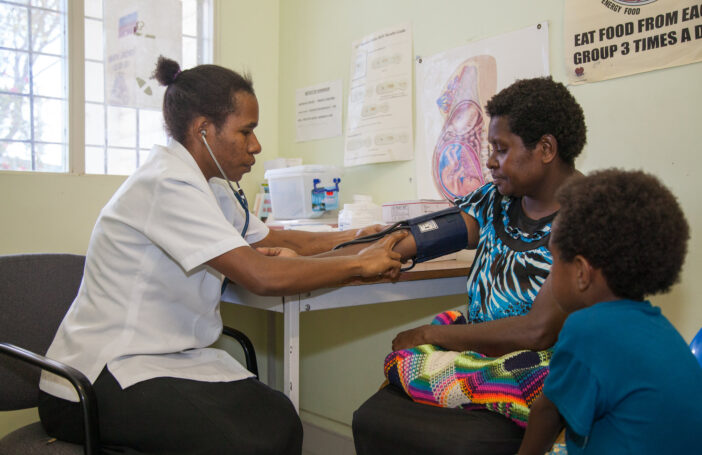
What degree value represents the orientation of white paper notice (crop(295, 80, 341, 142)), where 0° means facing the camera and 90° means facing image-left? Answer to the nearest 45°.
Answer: approximately 45°

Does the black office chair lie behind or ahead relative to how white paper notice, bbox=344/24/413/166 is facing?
ahead

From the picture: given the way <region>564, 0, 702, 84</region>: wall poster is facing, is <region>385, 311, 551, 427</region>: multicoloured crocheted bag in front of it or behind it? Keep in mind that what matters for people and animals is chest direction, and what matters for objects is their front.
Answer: in front

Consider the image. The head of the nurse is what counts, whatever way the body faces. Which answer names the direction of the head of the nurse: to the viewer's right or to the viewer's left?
to the viewer's right

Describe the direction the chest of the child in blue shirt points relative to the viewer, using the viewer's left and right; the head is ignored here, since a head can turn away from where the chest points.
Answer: facing away from the viewer and to the left of the viewer

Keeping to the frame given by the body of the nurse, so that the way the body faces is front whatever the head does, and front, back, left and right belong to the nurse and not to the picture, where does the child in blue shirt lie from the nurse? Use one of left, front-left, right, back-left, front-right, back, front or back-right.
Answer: front-right

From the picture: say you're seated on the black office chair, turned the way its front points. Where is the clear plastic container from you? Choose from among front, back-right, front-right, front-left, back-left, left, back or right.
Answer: left

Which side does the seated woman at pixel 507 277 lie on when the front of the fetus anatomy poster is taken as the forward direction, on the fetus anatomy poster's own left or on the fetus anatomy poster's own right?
on the fetus anatomy poster's own left

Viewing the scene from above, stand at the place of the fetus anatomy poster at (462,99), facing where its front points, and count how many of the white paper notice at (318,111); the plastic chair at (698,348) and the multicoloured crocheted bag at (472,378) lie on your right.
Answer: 1

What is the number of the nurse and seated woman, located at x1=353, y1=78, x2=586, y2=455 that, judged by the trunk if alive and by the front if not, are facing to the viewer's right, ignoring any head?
1

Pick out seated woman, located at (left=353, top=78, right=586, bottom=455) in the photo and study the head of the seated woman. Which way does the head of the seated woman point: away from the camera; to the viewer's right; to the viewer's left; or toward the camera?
to the viewer's left

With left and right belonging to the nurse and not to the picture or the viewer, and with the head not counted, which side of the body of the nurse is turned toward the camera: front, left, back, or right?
right
